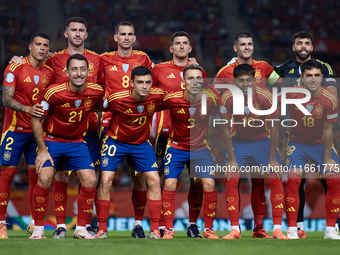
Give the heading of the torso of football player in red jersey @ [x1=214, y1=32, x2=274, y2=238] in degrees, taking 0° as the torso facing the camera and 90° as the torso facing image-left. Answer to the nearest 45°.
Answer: approximately 0°

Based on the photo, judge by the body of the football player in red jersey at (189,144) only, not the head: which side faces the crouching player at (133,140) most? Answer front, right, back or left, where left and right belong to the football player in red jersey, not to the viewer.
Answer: right

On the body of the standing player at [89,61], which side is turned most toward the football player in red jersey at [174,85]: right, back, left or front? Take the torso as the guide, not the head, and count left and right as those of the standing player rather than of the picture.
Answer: left

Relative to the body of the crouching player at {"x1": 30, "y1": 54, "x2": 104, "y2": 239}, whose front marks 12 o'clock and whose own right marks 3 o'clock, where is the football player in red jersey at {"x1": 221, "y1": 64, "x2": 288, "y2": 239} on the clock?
The football player in red jersey is roughly at 9 o'clock from the crouching player.

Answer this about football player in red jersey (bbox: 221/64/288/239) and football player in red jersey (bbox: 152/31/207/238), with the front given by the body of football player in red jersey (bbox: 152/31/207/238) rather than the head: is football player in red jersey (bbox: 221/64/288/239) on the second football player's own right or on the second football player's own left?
on the second football player's own left

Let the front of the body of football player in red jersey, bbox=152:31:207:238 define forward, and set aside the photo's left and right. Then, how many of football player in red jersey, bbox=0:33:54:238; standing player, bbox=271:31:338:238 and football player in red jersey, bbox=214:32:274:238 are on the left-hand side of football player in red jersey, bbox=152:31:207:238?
2

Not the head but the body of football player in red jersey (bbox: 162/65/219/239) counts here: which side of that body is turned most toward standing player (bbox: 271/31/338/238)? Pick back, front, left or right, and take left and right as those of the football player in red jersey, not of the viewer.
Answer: left
